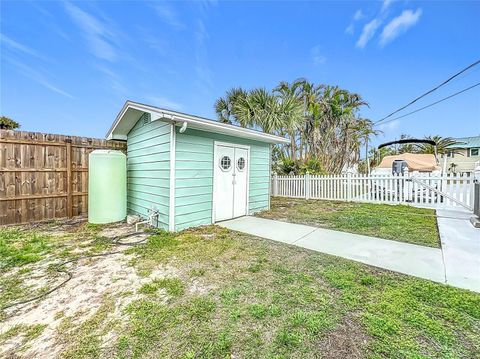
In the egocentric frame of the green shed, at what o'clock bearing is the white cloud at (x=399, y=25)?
The white cloud is roughly at 10 o'clock from the green shed.

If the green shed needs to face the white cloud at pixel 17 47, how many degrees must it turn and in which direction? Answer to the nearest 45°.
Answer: approximately 180°

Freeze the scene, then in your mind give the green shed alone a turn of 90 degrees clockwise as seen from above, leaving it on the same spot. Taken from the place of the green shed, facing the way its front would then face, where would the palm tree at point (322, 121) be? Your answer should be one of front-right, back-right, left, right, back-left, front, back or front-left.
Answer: back

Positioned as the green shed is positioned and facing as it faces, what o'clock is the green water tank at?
The green water tank is roughly at 5 o'clock from the green shed.

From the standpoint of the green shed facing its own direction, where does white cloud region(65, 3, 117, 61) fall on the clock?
The white cloud is roughly at 6 o'clock from the green shed.

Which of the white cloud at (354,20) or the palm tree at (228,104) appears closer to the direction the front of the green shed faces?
the white cloud

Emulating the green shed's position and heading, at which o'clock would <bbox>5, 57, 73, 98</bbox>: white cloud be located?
The white cloud is roughly at 6 o'clock from the green shed.

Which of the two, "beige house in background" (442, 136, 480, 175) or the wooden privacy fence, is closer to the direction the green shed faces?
the beige house in background

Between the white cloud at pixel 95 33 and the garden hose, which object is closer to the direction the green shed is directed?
the garden hose

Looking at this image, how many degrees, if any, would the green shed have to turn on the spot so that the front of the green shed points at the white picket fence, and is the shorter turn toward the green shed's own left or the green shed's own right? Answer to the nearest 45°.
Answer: approximately 45° to the green shed's own left

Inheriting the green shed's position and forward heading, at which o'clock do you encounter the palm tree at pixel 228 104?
The palm tree is roughly at 8 o'clock from the green shed.

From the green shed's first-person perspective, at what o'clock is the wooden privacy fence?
The wooden privacy fence is roughly at 5 o'clock from the green shed.

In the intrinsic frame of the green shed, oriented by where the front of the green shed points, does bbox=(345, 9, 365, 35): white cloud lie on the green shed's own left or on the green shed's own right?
on the green shed's own left
